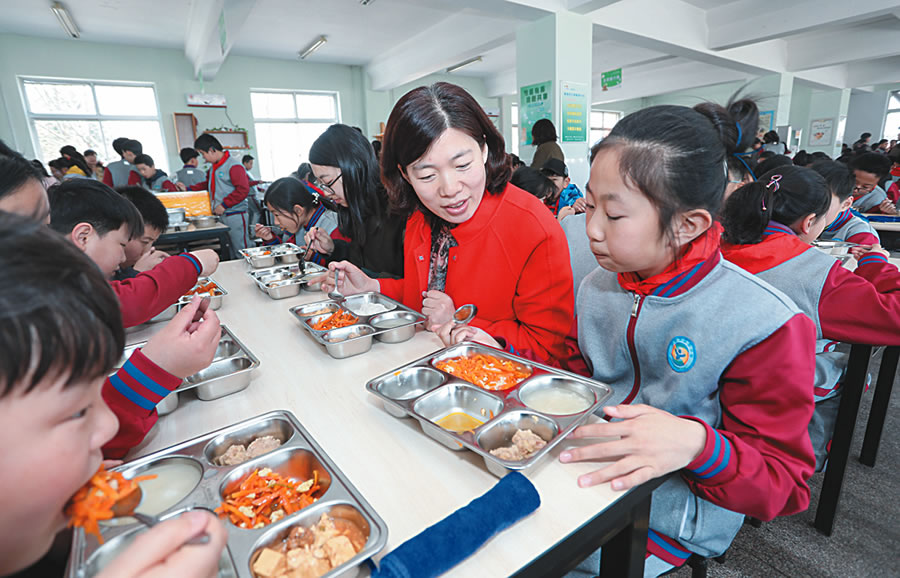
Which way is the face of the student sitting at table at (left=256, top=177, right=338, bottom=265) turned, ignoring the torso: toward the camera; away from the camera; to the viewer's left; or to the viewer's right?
to the viewer's left

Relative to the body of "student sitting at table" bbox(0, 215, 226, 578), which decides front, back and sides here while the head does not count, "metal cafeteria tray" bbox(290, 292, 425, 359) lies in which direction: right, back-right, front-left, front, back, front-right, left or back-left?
front-left

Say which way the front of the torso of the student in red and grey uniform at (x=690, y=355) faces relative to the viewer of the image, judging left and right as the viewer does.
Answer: facing the viewer and to the left of the viewer

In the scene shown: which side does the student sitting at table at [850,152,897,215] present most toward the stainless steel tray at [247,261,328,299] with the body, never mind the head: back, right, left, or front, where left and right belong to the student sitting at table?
front

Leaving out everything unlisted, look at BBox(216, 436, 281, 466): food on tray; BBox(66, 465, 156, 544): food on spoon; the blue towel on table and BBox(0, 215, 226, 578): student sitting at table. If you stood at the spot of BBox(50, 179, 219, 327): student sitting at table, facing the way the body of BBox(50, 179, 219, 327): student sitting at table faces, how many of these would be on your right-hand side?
4

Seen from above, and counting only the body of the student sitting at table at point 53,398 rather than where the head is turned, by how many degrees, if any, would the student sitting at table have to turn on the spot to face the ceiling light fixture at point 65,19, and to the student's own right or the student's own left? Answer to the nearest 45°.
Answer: approximately 90° to the student's own left

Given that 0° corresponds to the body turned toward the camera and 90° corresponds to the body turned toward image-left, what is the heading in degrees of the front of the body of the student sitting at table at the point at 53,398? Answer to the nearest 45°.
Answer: approximately 270°

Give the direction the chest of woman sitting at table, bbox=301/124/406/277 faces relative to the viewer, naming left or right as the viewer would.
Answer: facing to the left of the viewer

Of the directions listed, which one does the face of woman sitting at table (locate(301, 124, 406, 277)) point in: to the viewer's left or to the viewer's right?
to the viewer's left

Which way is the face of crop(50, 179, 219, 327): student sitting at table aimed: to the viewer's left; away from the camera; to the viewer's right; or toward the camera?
to the viewer's right

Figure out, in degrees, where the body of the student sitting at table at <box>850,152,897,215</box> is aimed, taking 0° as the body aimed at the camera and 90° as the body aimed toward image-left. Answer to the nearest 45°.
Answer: approximately 45°

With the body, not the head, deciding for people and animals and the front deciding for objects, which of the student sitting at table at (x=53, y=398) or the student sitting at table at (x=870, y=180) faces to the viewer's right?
the student sitting at table at (x=53, y=398)

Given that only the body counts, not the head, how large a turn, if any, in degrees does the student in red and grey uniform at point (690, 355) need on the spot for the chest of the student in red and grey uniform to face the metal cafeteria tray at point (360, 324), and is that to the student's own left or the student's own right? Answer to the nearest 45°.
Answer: approximately 45° to the student's own right

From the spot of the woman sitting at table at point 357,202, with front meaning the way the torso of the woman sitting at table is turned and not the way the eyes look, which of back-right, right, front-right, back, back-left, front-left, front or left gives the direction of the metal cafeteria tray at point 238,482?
left
